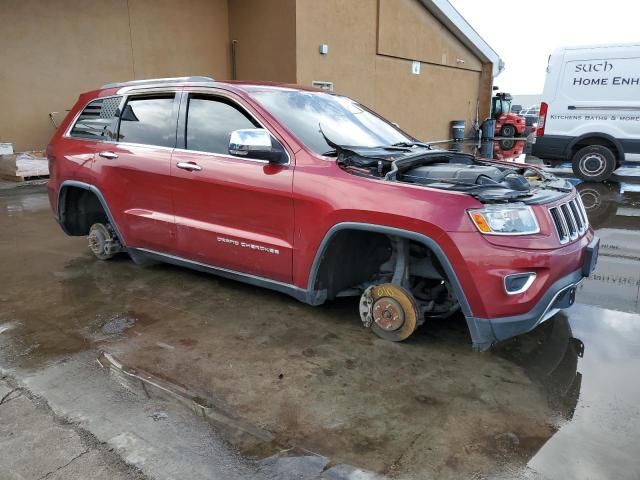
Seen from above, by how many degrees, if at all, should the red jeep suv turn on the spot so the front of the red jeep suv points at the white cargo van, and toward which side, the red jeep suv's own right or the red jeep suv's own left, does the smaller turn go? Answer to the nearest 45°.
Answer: approximately 90° to the red jeep suv's own left

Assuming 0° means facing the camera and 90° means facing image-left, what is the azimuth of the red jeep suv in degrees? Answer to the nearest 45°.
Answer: approximately 315°

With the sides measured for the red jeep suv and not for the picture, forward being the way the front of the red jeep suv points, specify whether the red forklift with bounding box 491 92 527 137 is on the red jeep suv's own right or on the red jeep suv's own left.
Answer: on the red jeep suv's own left

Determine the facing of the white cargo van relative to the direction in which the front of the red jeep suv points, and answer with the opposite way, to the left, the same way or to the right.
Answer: the same way

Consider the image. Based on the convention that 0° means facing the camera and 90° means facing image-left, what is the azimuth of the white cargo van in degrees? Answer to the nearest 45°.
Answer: approximately 270°

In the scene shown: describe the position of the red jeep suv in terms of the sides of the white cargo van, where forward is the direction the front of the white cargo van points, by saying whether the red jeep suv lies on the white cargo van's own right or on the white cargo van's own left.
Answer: on the white cargo van's own right

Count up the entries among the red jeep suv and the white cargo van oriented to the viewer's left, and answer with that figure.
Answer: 0
